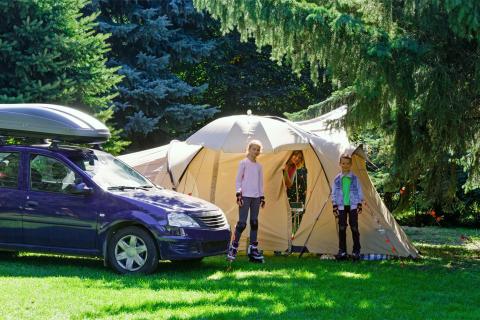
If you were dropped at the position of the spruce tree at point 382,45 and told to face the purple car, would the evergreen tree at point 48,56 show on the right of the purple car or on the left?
right

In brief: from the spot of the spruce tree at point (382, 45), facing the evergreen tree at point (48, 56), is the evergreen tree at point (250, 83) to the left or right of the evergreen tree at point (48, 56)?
right

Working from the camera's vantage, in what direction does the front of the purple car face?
facing the viewer and to the right of the viewer

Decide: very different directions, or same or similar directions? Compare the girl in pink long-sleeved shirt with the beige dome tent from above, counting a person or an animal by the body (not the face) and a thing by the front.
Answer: same or similar directions

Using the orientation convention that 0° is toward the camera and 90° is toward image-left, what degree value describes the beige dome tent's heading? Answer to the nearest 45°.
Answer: approximately 0°

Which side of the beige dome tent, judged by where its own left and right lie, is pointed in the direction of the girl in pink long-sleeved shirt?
front

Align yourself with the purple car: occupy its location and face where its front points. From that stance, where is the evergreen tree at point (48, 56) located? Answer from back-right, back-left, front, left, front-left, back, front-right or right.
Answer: back-left

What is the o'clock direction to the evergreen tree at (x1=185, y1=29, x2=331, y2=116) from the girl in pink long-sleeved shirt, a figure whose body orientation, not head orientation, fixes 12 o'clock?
The evergreen tree is roughly at 6 o'clock from the girl in pink long-sleeved shirt.

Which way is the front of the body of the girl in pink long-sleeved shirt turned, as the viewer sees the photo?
toward the camera
